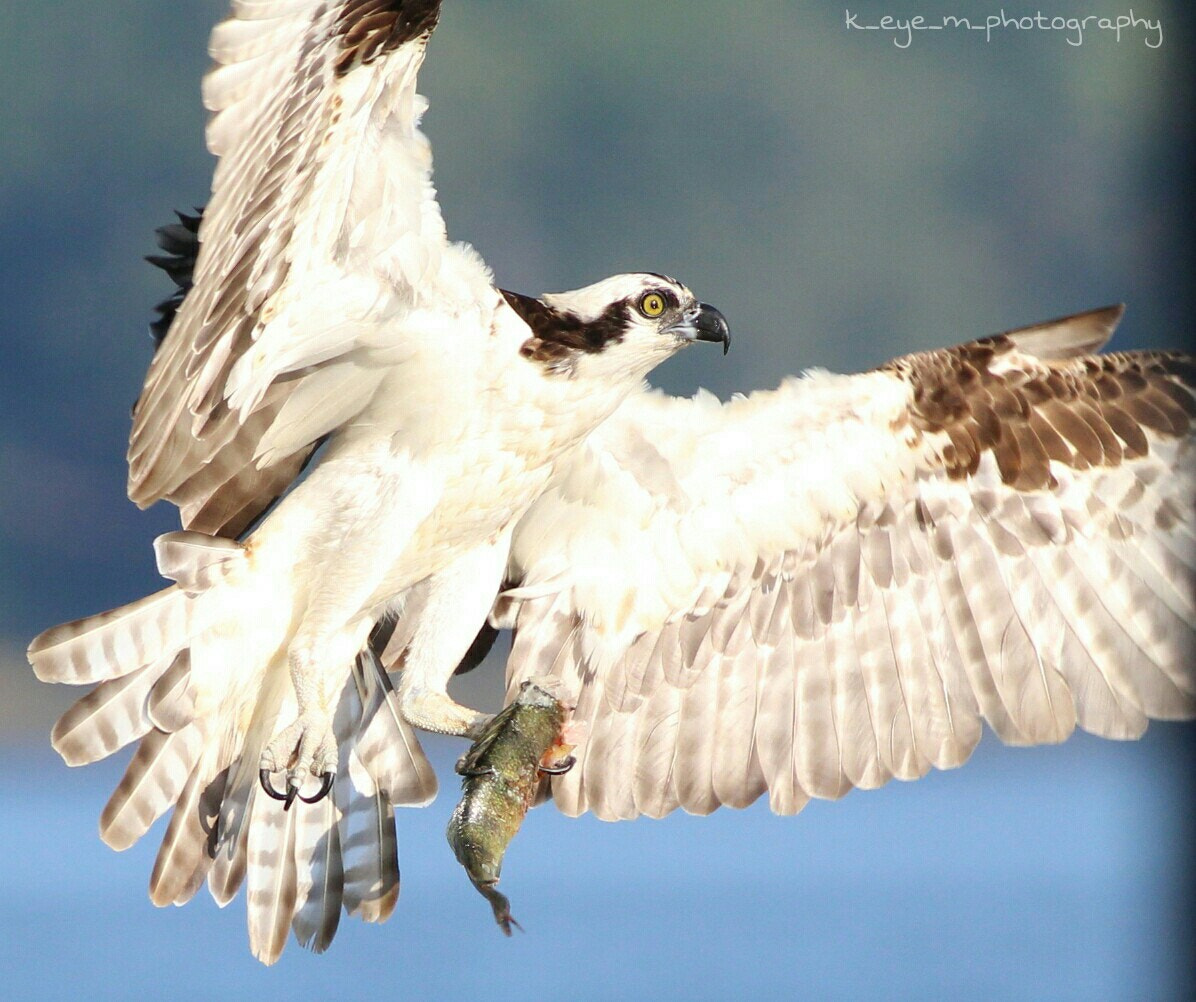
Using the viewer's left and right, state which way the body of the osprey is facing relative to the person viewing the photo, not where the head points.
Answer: facing the viewer and to the right of the viewer
